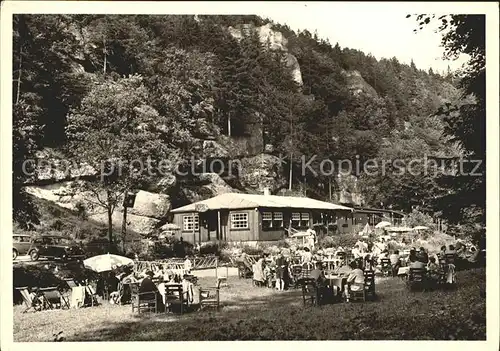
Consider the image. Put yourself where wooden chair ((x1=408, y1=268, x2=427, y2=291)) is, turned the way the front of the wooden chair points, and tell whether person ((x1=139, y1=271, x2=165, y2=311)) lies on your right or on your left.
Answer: on your left

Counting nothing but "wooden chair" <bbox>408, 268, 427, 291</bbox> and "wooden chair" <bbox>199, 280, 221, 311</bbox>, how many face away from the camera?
1

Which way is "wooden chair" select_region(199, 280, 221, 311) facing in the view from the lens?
facing to the left of the viewer

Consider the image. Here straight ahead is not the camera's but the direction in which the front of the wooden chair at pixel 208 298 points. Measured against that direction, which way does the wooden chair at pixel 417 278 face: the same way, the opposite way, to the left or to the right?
to the right

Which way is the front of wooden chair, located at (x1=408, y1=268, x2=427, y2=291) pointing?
away from the camera
